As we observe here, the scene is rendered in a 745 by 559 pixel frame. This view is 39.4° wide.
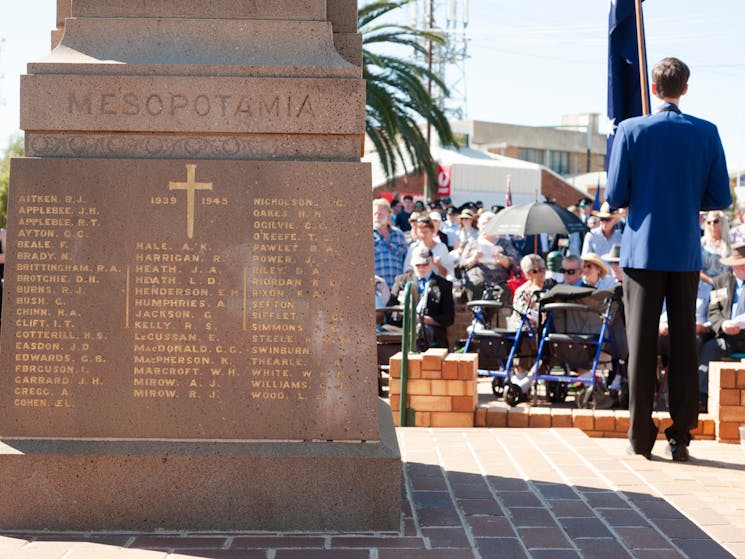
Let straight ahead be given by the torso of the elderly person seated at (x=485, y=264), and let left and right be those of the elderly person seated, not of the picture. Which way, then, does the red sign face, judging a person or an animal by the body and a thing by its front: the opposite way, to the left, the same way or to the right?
the same way

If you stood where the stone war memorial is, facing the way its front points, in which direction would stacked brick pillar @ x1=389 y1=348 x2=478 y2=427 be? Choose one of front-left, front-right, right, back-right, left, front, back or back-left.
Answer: back-left

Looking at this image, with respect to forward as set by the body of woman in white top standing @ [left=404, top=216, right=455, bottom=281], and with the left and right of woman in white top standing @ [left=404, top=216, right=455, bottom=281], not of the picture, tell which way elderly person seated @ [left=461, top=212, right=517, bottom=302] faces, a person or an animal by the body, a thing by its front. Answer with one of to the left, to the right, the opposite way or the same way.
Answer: the same way

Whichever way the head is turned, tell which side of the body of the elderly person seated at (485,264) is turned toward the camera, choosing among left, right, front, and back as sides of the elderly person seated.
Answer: front

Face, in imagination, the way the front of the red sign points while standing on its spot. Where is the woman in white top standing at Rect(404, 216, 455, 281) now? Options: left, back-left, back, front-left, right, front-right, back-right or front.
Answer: front

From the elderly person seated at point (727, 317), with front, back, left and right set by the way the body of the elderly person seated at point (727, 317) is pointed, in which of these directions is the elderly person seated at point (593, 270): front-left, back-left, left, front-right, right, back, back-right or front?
right

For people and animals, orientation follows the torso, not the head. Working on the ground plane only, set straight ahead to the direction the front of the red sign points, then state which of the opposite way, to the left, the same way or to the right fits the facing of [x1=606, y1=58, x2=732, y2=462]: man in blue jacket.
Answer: the opposite way

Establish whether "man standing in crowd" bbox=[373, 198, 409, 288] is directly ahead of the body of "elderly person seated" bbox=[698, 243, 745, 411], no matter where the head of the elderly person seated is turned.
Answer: no

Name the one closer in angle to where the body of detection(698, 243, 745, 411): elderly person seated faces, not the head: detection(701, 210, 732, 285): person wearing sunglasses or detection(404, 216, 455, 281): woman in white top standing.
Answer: the woman in white top standing

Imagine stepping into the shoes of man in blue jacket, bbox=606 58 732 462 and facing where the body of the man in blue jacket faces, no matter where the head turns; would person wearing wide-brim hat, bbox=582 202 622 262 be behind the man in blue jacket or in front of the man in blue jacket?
in front

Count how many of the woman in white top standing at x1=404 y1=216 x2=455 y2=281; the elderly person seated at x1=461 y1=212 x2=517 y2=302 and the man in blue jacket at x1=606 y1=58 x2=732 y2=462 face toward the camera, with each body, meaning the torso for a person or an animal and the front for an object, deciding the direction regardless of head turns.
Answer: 2

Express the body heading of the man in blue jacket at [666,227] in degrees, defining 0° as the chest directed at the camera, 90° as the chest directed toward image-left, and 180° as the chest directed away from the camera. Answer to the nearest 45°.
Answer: approximately 180°

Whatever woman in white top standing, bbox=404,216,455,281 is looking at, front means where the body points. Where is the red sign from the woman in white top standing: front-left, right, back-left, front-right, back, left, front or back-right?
back

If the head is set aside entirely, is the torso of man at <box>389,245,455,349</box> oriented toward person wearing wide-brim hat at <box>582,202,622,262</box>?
no

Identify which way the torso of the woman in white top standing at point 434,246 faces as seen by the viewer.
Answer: toward the camera

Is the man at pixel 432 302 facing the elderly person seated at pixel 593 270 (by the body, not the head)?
no

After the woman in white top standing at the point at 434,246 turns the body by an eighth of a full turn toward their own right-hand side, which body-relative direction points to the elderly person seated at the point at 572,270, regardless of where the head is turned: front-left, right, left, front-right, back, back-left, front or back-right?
left

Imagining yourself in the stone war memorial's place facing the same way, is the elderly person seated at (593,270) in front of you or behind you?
behind

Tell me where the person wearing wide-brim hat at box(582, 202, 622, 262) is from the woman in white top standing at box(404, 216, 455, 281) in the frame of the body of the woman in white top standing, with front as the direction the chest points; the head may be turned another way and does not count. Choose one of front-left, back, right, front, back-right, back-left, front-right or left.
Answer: back-left

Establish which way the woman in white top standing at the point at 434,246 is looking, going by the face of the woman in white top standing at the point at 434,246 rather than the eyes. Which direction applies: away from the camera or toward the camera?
toward the camera

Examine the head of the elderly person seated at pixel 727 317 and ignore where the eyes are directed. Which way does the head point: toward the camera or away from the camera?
toward the camera
